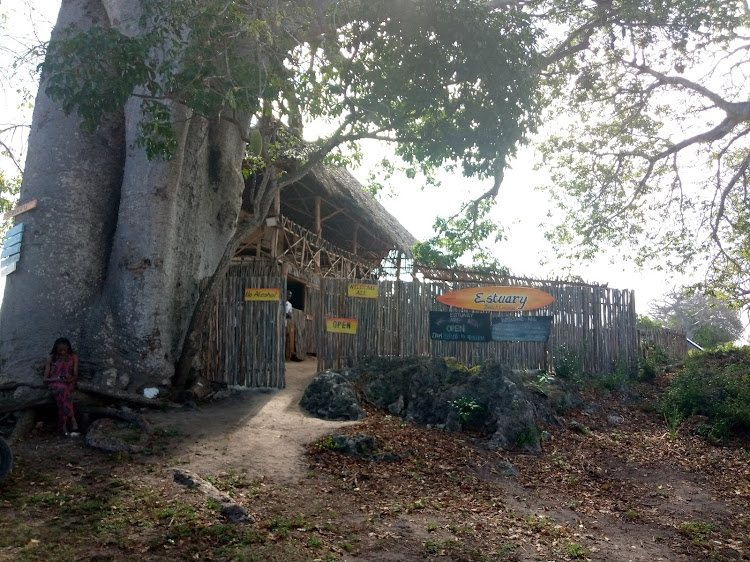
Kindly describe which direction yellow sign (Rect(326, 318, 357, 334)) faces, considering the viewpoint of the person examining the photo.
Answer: facing the viewer

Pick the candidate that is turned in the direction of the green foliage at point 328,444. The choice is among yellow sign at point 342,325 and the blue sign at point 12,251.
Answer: the yellow sign

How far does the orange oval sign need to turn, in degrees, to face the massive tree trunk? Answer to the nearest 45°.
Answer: approximately 45° to its right

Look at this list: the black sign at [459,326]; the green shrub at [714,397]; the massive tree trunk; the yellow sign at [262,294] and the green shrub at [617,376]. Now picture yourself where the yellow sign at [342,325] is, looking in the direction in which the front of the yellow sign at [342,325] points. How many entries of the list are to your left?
3

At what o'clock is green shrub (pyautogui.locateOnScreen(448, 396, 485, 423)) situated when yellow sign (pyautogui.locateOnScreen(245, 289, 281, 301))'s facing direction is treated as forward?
The green shrub is roughly at 10 o'clock from the yellow sign.

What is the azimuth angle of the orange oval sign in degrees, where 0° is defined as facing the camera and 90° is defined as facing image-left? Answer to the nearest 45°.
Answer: approximately 0°

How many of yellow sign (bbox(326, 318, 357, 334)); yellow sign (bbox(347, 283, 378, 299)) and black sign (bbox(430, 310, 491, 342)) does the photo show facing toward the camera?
3

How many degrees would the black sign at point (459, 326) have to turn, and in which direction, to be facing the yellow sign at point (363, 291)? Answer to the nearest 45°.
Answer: approximately 90° to its right

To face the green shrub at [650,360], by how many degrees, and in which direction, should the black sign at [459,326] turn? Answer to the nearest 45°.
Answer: approximately 135° to its left

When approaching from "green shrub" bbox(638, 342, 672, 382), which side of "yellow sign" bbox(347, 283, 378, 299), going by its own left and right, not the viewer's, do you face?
left

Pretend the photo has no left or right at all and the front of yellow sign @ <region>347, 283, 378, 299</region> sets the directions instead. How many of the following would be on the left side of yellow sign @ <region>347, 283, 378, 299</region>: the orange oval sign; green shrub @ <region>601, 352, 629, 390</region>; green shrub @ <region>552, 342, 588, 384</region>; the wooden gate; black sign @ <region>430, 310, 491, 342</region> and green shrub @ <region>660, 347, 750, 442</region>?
5

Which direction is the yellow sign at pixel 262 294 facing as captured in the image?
toward the camera

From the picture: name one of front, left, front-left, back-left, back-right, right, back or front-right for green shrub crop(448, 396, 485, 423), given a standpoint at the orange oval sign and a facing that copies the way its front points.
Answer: front
